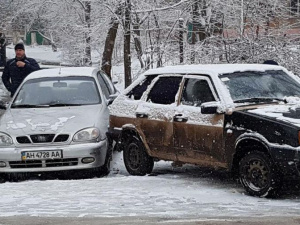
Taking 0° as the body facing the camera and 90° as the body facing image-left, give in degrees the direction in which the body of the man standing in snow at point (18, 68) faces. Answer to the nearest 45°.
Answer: approximately 0°

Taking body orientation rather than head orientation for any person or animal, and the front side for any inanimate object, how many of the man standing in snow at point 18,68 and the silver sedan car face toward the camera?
2

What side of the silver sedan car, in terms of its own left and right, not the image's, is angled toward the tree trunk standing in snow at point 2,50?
back

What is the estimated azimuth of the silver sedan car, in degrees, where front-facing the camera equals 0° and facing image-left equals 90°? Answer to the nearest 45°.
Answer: approximately 0°

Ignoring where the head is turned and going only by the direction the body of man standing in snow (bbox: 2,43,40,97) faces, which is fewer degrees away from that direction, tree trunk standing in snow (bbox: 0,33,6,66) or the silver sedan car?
the silver sedan car

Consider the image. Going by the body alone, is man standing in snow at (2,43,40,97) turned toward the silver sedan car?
yes
